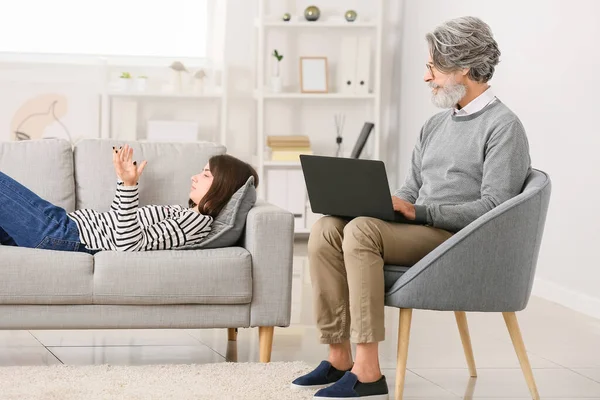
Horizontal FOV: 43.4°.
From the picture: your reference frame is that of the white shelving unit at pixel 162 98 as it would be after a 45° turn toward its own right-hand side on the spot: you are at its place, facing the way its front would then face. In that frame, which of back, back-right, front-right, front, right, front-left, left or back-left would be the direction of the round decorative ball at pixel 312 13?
back-left

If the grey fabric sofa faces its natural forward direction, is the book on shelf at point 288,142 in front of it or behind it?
behind

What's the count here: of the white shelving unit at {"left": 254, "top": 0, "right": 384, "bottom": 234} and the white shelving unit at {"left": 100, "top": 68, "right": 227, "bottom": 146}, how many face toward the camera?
2

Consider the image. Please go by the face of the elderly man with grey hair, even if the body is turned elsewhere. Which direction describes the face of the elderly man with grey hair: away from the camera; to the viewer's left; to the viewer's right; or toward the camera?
to the viewer's left

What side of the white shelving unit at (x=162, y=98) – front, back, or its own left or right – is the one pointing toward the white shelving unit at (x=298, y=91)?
left

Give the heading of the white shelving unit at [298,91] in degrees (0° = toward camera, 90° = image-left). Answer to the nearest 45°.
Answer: approximately 0°
